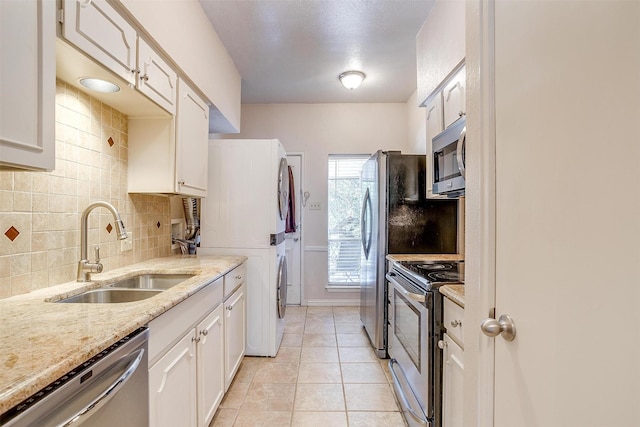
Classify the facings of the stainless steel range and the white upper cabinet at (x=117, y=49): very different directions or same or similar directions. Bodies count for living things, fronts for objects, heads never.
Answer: very different directions

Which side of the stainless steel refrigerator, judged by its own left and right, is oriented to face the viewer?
left

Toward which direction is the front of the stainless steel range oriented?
to the viewer's left

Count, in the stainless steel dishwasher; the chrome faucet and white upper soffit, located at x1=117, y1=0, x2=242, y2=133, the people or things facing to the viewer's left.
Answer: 0

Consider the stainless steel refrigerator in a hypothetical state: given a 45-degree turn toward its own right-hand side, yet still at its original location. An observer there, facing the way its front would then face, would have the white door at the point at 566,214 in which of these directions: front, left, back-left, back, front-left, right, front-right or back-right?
back-left

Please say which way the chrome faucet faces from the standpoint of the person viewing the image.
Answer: facing the viewer and to the right of the viewer

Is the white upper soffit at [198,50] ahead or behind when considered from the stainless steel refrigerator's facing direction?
ahead

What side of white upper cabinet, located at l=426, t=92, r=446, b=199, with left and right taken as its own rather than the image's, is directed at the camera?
left

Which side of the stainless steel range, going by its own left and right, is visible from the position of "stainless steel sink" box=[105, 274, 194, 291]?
front

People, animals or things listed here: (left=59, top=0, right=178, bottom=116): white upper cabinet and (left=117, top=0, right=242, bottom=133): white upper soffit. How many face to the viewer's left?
0

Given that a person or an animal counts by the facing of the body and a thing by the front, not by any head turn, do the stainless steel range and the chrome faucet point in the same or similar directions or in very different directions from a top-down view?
very different directions

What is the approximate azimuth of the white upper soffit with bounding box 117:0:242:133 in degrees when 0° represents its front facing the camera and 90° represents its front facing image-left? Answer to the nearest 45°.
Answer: approximately 270°

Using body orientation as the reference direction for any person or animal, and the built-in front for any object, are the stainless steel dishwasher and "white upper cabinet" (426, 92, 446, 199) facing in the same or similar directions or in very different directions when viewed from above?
very different directions

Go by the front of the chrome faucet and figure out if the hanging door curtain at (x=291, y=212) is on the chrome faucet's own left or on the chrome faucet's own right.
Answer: on the chrome faucet's own left
